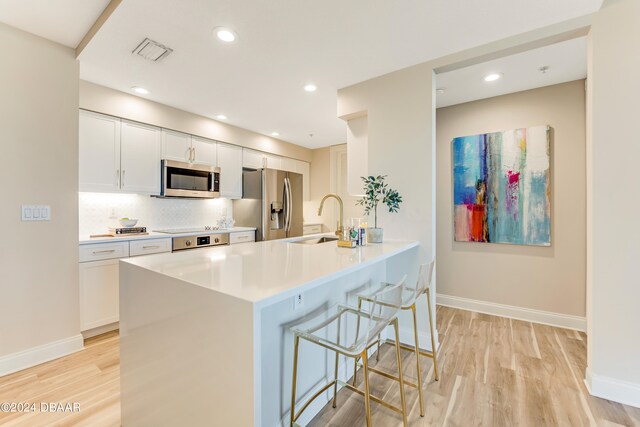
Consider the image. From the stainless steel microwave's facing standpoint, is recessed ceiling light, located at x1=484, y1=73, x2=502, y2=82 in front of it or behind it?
in front

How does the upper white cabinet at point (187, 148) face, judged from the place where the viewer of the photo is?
facing the viewer and to the right of the viewer

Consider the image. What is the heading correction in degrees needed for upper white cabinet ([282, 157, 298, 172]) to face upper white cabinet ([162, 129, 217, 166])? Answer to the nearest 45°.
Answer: approximately 90° to its right

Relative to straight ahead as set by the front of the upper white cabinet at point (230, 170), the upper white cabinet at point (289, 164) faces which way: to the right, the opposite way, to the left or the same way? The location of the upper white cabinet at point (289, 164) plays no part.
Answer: the same way

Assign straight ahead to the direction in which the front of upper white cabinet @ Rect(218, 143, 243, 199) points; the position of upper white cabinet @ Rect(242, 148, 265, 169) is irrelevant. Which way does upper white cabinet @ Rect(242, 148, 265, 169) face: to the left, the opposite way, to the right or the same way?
the same way

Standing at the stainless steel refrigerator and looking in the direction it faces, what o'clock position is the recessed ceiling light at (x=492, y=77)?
The recessed ceiling light is roughly at 12 o'clock from the stainless steel refrigerator.

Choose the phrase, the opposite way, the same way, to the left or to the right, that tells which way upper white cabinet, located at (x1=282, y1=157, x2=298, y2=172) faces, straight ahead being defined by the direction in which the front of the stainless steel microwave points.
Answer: the same way

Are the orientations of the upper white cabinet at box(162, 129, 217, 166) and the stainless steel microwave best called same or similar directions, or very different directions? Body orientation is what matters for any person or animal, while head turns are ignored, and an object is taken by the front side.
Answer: same or similar directions

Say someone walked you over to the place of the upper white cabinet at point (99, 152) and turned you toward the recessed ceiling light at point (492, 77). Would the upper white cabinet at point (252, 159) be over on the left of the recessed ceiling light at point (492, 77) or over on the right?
left

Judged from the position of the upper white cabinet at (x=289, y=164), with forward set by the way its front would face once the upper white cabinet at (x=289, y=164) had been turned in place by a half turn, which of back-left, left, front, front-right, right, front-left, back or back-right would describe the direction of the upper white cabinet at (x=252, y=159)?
left

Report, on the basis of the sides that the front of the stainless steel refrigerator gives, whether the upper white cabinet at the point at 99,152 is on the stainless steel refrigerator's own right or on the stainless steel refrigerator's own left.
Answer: on the stainless steel refrigerator's own right

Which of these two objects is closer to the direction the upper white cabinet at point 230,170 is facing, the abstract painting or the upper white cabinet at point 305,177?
the abstract painting

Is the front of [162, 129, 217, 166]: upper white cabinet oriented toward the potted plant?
yes

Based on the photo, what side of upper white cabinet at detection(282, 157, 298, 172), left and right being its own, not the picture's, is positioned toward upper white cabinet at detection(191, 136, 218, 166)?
right

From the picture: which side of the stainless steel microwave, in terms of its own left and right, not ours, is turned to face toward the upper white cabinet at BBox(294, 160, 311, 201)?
left

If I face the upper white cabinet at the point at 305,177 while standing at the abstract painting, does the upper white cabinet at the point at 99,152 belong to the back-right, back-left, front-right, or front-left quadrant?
front-left
